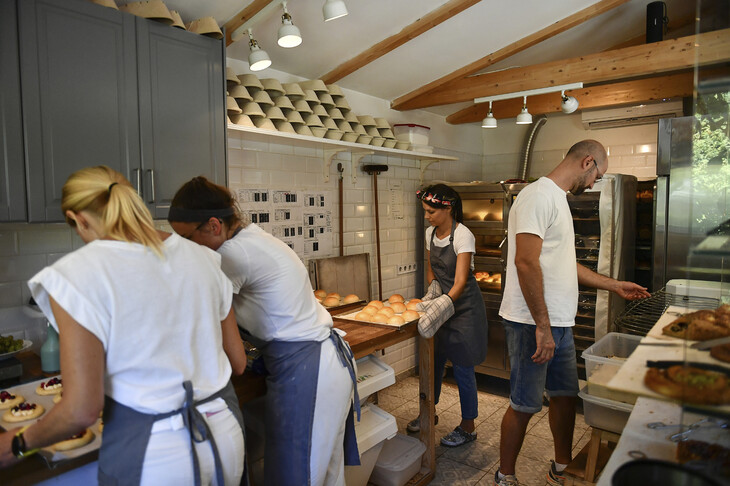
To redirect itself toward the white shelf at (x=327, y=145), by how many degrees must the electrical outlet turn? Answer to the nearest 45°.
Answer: approximately 90° to its right

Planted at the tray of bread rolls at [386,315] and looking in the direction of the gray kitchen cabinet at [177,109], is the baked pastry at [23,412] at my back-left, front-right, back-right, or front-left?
front-left

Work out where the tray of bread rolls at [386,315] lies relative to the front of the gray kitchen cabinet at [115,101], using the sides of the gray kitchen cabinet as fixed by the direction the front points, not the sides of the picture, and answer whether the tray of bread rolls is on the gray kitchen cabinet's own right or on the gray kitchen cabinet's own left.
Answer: on the gray kitchen cabinet's own left

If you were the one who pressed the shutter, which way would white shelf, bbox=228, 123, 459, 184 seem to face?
facing the viewer and to the right of the viewer

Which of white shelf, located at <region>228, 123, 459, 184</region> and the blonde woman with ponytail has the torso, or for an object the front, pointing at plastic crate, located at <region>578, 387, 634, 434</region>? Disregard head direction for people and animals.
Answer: the white shelf

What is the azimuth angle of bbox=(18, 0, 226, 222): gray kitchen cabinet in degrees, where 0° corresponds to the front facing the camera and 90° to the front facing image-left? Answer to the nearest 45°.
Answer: approximately 315°

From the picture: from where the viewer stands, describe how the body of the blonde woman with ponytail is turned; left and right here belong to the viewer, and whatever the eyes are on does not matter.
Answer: facing away from the viewer and to the left of the viewer

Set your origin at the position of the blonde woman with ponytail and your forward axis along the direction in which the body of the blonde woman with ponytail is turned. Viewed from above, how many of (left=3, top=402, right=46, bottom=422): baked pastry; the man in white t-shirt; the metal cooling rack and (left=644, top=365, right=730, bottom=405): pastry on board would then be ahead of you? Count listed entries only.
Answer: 1

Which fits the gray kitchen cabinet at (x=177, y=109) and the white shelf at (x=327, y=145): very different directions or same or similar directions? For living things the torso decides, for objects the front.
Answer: same or similar directions

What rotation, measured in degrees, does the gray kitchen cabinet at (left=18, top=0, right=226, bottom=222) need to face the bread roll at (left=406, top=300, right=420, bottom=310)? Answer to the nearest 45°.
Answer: approximately 45° to its left

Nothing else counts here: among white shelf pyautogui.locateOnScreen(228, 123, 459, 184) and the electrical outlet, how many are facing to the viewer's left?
0

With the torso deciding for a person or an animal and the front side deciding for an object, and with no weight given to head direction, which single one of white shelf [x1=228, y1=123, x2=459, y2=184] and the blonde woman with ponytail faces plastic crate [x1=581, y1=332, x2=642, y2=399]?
the white shelf

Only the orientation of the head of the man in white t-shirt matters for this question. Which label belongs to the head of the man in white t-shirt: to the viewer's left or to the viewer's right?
to the viewer's right

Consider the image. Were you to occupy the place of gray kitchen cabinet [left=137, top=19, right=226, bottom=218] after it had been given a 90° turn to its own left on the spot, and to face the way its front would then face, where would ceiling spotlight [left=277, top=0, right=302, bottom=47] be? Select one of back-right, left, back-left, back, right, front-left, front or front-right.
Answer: front-right
